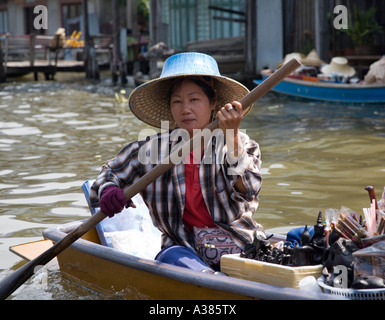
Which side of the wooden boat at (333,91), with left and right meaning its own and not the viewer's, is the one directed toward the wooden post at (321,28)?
right

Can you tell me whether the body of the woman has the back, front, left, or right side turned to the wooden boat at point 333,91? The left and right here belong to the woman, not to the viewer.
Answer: back

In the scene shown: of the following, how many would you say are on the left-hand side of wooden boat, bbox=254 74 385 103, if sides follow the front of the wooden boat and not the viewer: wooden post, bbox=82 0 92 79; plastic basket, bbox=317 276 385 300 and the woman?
2

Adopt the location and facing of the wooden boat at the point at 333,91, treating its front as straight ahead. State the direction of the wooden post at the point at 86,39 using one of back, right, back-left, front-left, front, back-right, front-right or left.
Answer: front-right

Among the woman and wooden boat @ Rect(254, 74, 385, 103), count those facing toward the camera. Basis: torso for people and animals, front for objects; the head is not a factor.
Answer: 1

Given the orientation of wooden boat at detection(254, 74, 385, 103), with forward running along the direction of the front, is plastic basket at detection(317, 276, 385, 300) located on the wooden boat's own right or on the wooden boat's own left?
on the wooden boat's own left

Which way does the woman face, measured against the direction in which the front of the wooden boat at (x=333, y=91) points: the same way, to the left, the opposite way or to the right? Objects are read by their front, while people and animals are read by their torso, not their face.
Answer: to the left

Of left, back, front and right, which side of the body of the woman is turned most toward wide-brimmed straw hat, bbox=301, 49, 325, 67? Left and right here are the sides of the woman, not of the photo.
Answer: back

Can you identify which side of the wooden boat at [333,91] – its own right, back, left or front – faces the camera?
left

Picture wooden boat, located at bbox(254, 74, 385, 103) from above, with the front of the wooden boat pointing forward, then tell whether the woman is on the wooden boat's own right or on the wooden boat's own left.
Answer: on the wooden boat's own left

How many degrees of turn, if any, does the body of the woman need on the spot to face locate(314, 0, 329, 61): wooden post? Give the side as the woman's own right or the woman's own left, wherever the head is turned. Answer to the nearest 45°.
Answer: approximately 180°

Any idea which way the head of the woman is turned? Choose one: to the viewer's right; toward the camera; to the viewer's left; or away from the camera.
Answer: toward the camera

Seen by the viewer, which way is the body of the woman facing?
toward the camera
